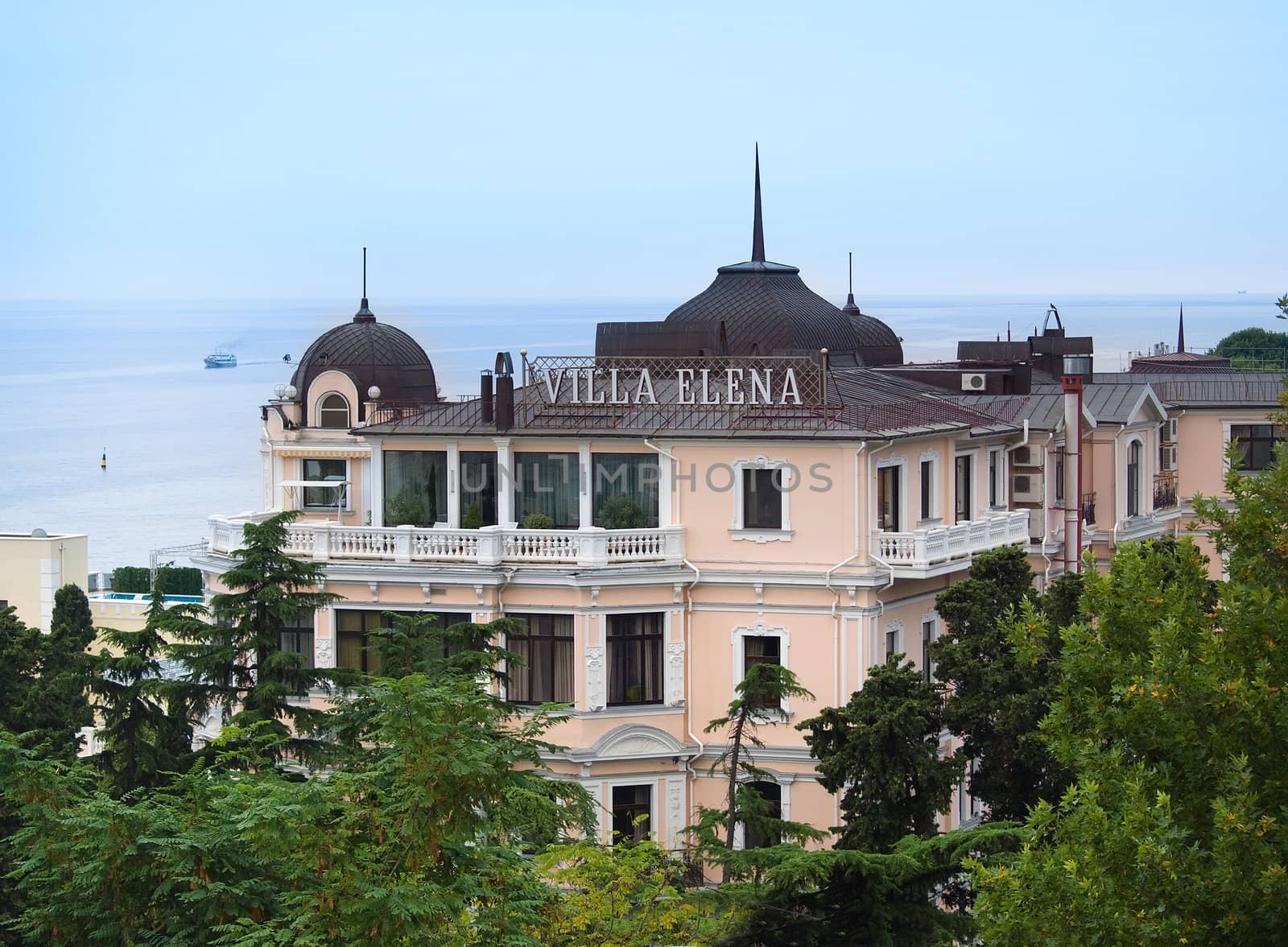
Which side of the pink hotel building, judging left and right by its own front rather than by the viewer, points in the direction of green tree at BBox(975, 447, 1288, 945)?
front

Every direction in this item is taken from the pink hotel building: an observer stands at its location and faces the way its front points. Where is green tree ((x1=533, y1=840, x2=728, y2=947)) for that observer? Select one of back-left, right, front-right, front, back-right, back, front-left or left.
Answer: front

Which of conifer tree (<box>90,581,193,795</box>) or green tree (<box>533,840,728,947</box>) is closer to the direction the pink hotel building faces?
the green tree

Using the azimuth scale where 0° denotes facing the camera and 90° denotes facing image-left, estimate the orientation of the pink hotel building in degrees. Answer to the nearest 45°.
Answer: approximately 0°

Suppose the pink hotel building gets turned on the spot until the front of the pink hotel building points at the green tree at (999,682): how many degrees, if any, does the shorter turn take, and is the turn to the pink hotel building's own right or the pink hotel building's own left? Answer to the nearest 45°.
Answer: approximately 45° to the pink hotel building's own left

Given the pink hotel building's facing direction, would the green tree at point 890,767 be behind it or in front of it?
in front

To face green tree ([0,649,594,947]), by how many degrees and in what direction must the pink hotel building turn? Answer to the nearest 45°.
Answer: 0° — it already faces it
